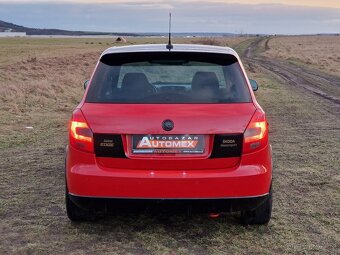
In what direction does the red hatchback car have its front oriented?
away from the camera
